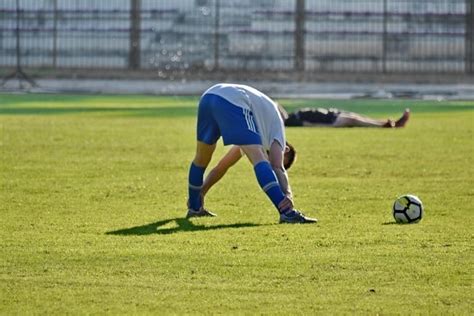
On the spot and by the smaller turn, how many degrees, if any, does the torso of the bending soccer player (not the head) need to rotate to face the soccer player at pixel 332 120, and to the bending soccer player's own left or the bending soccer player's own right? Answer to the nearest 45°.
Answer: approximately 45° to the bending soccer player's own left

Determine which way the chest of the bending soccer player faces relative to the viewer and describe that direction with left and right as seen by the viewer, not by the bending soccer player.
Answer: facing away from the viewer and to the right of the viewer

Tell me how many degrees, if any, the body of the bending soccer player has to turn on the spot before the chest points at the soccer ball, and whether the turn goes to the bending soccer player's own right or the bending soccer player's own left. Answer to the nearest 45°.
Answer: approximately 45° to the bending soccer player's own right
